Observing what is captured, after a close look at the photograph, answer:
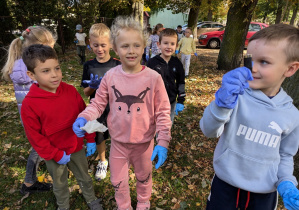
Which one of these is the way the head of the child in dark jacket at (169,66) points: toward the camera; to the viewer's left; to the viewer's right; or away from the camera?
toward the camera

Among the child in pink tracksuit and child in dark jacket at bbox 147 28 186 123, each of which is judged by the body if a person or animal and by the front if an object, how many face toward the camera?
2

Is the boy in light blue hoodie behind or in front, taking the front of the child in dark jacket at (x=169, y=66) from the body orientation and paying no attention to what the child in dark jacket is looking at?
in front

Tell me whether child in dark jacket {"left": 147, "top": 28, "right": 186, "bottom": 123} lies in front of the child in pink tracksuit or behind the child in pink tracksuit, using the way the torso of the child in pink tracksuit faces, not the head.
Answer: behind

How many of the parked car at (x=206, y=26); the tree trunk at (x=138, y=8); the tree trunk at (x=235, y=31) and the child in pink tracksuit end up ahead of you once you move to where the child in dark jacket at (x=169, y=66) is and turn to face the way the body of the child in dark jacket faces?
1

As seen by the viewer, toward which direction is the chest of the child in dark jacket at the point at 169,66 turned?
toward the camera

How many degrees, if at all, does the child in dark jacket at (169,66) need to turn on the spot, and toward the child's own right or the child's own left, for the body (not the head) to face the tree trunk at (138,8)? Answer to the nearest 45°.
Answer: approximately 180°

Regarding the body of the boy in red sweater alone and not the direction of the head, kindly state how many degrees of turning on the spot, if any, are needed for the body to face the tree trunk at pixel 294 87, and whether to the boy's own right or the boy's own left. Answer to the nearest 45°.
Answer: approximately 45° to the boy's own left

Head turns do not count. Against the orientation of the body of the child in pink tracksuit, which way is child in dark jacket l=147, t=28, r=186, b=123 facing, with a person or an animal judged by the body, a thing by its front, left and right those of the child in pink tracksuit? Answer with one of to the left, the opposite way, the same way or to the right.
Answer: the same way

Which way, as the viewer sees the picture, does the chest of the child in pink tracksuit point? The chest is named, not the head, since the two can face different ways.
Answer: toward the camera

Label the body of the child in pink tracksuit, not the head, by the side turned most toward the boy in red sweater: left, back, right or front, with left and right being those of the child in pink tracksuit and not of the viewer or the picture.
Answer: right

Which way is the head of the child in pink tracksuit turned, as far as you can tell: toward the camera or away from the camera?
toward the camera

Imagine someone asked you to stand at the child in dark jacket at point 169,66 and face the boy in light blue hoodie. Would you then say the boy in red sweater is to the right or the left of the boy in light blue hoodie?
right

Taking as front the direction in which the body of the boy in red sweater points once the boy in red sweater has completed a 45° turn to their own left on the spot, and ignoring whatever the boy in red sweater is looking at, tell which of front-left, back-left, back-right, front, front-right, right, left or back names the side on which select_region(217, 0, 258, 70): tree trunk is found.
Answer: front-left

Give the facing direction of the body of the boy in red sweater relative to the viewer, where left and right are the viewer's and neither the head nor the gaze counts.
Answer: facing the viewer and to the right of the viewer
